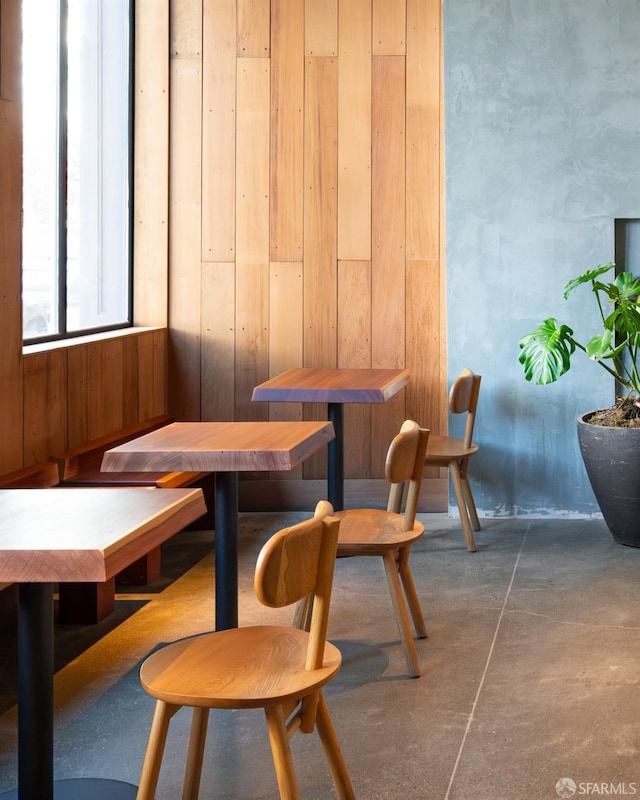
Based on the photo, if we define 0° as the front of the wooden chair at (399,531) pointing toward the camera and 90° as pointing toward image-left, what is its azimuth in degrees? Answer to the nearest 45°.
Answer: approximately 45°

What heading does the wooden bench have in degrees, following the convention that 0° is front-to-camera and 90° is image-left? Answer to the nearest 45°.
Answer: approximately 315°

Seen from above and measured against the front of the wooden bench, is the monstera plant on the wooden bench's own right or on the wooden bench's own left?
on the wooden bench's own left

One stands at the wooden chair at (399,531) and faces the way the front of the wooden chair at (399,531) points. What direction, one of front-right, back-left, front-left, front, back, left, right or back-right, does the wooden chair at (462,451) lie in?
back-right

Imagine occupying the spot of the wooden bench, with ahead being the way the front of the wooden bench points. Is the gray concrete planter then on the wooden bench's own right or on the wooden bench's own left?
on the wooden bench's own left
